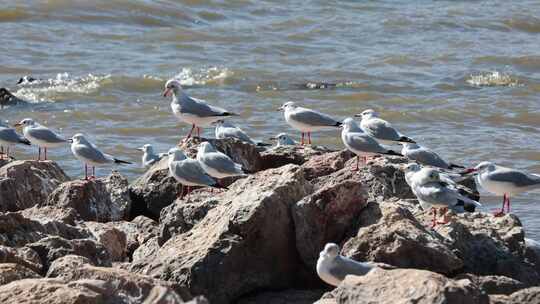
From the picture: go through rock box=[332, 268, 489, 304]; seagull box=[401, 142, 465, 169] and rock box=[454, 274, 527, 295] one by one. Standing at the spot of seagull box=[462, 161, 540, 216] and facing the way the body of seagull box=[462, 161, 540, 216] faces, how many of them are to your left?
2

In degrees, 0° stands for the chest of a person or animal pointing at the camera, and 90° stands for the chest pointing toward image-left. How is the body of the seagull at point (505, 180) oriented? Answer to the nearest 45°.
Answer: approximately 90°

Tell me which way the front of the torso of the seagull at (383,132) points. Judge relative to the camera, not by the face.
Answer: to the viewer's left

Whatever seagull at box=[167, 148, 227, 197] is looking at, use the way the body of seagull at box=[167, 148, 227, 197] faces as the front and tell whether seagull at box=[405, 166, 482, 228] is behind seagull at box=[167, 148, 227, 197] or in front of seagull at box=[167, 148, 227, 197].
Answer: behind

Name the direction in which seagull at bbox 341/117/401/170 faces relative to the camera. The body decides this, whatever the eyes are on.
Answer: to the viewer's left

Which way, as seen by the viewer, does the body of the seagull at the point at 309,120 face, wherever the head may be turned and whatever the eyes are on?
to the viewer's left
